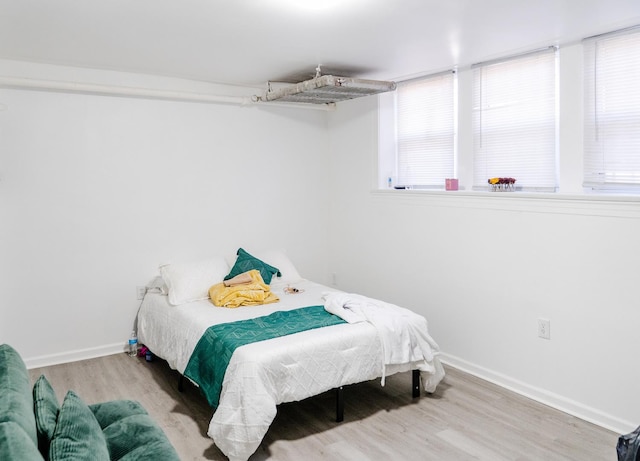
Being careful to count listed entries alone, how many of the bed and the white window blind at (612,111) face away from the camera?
0

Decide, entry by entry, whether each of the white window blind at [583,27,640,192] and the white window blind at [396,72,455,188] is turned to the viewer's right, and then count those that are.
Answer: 0

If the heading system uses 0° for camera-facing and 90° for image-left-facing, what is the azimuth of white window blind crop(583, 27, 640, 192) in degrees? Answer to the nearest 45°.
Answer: approximately 45°

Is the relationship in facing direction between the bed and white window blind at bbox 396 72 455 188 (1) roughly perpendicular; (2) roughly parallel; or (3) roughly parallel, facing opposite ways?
roughly perpendicular

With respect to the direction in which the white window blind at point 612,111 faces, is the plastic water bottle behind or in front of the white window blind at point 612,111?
in front

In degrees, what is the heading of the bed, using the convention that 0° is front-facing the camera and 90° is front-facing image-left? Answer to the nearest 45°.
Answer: approximately 315°

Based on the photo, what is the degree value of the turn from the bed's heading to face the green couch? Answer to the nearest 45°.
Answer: approximately 90° to its right

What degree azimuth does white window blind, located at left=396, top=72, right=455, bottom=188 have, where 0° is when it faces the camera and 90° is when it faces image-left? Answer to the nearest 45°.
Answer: approximately 45°

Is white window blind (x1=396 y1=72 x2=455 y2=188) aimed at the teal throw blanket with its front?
yes

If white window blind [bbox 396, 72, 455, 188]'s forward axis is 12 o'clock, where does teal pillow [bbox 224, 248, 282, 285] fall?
The teal pillow is roughly at 1 o'clock from the white window blind.

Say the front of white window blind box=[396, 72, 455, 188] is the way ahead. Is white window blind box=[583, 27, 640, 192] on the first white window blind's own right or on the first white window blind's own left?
on the first white window blind's own left

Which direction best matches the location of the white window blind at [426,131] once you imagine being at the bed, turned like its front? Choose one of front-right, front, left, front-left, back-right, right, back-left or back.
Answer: left
